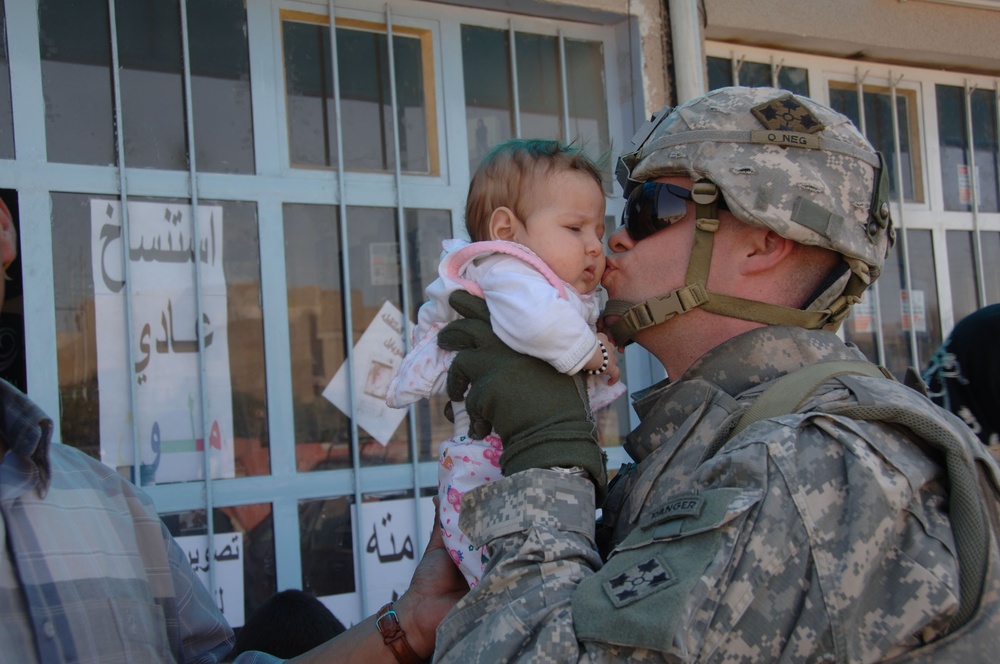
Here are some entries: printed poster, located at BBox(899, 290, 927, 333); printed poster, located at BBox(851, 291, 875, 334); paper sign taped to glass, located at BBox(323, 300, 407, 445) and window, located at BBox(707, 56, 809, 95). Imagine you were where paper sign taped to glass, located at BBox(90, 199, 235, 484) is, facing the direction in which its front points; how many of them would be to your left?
4

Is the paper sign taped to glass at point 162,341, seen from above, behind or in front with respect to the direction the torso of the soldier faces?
in front

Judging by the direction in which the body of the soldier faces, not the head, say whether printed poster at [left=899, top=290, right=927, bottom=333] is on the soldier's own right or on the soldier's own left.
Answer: on the soldier's own right

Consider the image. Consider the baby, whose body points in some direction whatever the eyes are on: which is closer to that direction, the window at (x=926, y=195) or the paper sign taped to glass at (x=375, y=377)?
the window

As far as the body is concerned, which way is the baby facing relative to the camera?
to the viewer's right

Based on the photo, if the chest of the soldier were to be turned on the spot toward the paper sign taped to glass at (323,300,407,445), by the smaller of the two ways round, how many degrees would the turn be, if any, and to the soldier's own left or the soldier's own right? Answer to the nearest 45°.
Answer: approximately 45° to the soldier's own right

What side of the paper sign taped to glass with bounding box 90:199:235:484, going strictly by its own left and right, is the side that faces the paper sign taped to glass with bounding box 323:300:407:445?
left

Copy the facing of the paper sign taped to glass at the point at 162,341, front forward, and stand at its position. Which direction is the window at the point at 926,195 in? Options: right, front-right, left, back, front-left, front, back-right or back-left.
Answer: left

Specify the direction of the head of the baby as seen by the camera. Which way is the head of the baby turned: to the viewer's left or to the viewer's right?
to the viewer's right

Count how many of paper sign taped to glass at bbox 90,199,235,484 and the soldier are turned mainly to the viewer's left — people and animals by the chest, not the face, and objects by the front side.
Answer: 1

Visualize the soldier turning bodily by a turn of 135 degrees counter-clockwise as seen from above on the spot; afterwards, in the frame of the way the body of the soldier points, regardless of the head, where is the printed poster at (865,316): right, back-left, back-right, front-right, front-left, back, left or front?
back-left

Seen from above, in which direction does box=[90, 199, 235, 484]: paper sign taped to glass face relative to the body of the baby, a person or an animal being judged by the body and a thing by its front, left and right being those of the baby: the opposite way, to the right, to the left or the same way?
to the right

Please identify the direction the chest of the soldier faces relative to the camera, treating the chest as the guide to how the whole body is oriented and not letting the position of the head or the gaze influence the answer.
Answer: to the viewer's left

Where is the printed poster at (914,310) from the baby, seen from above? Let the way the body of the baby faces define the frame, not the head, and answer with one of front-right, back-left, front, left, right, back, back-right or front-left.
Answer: front-left

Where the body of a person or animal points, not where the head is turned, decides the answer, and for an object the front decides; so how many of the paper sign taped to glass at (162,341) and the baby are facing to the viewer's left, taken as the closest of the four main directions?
0

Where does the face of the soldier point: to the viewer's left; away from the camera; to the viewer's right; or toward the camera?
to the viewer's left

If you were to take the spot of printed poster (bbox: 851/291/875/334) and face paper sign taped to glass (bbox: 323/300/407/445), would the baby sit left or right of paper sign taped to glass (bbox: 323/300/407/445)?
left

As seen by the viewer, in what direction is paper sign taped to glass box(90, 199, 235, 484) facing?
toward the camera
